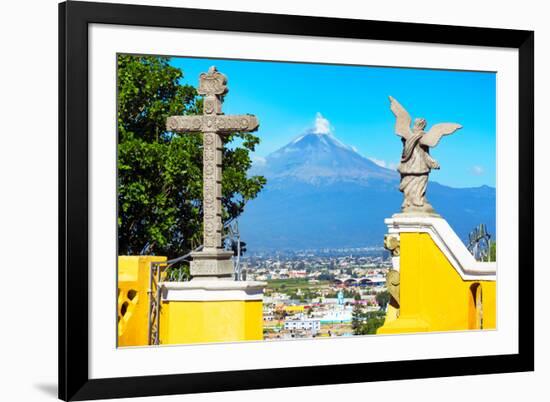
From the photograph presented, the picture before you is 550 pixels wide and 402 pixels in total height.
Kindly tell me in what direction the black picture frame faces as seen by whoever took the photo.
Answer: facing the viewer and to the right of the viewer
